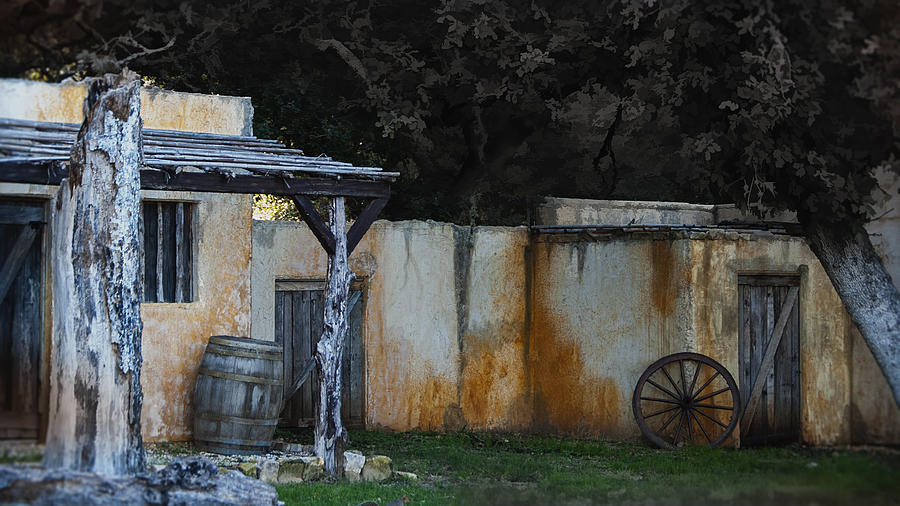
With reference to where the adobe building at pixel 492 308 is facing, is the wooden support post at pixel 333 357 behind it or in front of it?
in front

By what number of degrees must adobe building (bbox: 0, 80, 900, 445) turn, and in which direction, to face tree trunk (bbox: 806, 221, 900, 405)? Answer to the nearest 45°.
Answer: approximately 45° to its left

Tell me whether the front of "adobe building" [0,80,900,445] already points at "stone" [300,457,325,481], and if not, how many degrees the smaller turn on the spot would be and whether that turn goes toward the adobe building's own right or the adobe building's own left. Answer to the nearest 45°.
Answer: approximately 45° to the adobe building's own right

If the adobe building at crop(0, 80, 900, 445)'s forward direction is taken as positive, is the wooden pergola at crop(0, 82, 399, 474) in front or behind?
in front

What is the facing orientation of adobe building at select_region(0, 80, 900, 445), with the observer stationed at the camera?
facing the viewer

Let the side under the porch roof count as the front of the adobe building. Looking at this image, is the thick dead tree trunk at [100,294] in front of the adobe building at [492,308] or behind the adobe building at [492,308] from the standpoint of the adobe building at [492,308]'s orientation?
in front

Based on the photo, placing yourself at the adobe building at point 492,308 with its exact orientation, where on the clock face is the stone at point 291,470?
The stone is roughly at 1 o'clock from the adobe building.
